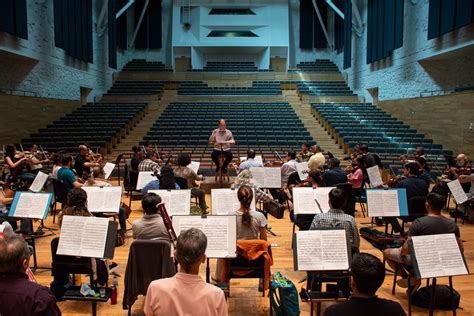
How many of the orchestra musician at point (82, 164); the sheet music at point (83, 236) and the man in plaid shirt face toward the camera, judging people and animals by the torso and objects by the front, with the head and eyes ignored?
1

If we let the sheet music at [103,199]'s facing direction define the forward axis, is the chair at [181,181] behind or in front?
behind

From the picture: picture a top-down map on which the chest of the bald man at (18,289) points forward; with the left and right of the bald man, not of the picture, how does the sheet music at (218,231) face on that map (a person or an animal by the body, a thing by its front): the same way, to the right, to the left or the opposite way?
the opposite way

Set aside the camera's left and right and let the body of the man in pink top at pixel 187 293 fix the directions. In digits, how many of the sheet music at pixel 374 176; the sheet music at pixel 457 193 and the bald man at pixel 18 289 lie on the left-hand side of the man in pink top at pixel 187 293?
1

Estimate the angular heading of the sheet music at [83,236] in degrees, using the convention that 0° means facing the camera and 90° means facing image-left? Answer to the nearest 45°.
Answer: approximately 0°

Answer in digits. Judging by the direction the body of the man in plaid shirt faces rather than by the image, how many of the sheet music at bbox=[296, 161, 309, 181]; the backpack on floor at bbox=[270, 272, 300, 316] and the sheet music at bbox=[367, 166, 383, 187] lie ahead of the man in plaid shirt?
2

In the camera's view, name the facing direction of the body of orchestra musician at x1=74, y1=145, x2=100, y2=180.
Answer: to the viewer's right

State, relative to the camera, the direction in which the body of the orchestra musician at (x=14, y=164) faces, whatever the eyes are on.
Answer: to the viewer's right

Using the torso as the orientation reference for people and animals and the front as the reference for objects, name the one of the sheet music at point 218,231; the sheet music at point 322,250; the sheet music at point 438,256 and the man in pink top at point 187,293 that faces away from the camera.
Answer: the man in pink top

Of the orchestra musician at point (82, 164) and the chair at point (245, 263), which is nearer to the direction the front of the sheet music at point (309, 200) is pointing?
the chair

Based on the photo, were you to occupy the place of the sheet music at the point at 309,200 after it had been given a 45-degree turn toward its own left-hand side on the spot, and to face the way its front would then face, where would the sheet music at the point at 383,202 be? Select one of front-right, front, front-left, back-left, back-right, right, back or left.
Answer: front-left

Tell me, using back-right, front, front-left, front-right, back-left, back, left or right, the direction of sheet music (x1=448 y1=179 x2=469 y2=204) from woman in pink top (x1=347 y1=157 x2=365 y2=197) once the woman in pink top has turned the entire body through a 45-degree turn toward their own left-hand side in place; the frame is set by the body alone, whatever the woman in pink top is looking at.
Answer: left

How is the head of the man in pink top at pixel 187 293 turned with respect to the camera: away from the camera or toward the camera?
away from the camera

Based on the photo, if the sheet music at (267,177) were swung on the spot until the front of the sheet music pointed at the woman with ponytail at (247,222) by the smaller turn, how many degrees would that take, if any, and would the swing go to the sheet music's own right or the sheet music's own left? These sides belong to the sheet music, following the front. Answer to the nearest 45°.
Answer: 0° — it already faces them

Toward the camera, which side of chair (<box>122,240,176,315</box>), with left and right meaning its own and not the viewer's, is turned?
back

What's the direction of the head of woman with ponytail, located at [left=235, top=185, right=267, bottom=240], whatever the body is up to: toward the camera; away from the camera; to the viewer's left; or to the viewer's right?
away from the camera
